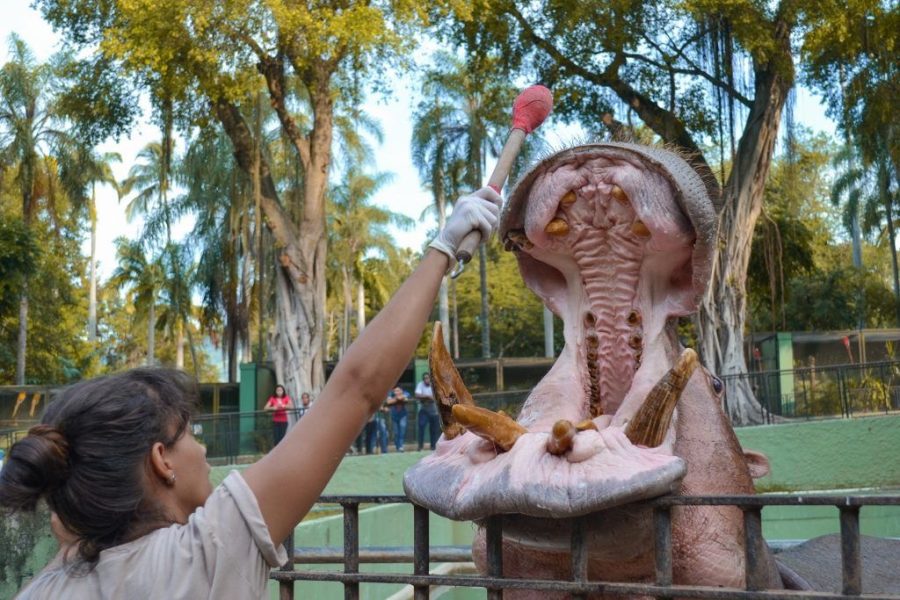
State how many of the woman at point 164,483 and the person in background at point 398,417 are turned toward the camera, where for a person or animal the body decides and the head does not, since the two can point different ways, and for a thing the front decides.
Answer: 1

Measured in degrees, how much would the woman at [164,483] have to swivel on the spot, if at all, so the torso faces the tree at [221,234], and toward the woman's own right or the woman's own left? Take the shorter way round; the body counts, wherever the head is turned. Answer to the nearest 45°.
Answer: approximately 45° to the woman's own left

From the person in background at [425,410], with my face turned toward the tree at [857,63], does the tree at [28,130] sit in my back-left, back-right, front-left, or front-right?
back-left

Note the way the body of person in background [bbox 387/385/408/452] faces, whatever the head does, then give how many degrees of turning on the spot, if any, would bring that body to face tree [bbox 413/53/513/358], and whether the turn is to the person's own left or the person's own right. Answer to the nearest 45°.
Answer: approximately 180°

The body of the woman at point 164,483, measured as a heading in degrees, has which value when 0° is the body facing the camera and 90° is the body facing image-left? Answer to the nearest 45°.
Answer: approximately 225°

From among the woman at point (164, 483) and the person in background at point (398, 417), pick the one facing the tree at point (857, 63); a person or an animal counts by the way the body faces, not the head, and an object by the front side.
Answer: the woman

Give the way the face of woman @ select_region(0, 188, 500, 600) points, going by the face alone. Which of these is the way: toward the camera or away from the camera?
away from the camera

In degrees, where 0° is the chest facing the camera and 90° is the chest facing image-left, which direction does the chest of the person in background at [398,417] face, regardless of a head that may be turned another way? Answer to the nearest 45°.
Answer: approximately 0°
